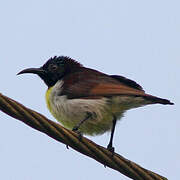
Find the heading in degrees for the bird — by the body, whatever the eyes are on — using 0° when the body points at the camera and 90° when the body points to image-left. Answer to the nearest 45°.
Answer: approximately 90°
